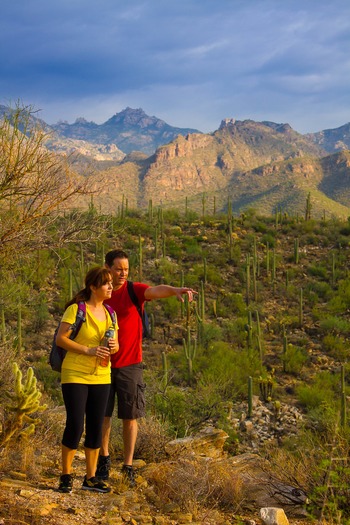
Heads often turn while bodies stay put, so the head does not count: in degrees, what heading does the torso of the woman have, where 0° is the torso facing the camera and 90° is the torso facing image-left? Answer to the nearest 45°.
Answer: approximately 315°

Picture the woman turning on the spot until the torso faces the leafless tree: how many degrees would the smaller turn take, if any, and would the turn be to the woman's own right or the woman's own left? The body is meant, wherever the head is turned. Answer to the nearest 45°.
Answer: approximately 135° to the woman's own left

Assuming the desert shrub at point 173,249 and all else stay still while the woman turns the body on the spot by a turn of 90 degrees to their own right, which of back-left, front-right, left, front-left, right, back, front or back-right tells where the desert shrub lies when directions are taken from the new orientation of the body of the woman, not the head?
back-right

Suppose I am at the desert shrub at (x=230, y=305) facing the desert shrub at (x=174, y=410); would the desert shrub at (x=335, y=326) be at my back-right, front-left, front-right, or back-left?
front-left

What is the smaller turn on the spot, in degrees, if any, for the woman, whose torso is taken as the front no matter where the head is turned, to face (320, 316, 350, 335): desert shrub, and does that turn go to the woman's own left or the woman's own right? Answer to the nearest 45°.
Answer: approximately 90° to the woman's own left

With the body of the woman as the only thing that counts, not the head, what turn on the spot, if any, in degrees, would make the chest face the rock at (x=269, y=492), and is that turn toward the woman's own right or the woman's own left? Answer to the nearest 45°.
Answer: approximately 45° to the woman's own left

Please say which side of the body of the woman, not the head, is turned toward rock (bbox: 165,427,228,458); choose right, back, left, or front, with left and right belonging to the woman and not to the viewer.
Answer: left

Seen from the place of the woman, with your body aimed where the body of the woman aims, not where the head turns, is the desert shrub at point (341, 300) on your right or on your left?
on your left
